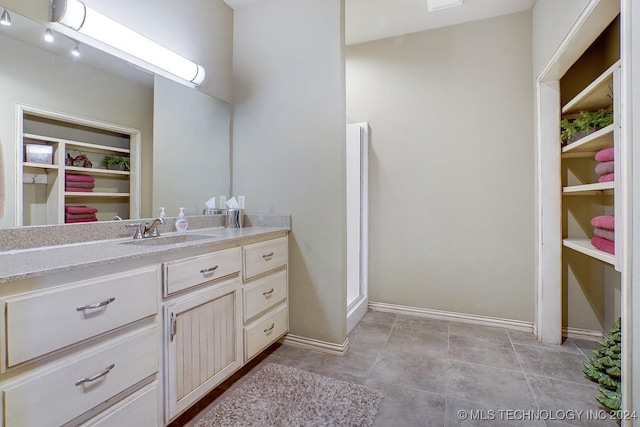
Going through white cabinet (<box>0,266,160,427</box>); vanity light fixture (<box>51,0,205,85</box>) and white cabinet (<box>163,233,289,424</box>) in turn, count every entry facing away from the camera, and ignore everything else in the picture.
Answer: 0

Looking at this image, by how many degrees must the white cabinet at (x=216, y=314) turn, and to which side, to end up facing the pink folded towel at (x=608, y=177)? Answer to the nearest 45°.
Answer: approximately 45° to its left

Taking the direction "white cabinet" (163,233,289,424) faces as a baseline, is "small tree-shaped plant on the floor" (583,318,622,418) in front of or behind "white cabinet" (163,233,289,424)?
in front

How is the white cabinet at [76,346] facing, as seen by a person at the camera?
facing the viewer and to the right of the viewer

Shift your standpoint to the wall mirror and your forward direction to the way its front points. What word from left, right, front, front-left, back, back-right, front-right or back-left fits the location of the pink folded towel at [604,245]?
front

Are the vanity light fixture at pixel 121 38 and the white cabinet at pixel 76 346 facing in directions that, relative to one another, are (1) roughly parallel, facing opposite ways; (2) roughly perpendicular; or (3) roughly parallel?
roughly parallel

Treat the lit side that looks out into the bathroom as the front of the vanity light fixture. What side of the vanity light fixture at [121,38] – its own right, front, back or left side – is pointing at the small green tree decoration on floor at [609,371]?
front

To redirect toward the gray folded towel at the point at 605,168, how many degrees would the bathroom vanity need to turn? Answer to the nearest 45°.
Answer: approximately 45° to its left

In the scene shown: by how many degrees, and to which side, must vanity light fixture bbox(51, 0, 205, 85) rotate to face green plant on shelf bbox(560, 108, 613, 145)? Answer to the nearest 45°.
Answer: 0° — it already faces it

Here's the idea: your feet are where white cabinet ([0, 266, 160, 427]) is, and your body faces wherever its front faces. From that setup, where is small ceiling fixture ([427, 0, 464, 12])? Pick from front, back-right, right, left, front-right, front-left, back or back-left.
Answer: front-left

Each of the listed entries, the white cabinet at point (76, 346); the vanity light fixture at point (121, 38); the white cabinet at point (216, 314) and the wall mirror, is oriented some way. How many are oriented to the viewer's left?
0

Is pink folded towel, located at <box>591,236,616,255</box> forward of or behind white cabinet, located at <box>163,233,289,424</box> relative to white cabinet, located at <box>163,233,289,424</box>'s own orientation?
forward

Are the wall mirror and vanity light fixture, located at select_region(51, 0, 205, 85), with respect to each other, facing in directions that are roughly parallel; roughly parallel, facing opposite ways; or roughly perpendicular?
roughly parallel
